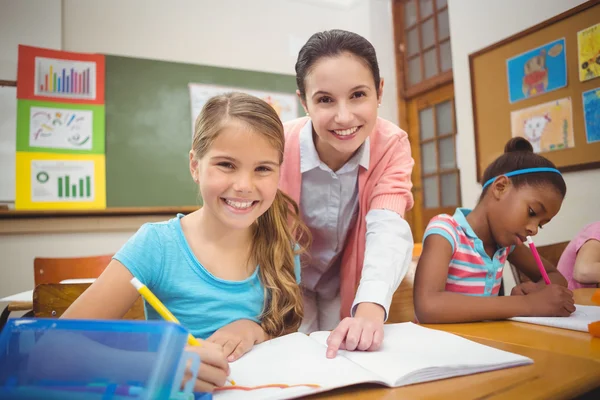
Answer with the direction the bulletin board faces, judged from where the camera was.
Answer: facing the viewer and to the left of the viewer

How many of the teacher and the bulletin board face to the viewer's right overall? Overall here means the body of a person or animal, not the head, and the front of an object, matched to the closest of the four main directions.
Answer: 0

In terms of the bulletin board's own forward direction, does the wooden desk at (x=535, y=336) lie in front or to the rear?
in front

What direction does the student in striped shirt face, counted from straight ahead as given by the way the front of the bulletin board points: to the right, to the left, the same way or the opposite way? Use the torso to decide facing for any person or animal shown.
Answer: to the left

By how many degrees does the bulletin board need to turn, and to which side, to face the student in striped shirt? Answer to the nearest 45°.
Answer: approximately 45° to its left

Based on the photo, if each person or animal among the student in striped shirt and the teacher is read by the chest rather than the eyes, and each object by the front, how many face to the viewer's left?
0

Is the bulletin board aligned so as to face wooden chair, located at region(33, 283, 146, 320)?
yes

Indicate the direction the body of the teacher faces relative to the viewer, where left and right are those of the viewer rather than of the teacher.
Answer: facing the viewer
